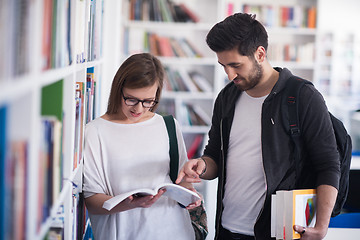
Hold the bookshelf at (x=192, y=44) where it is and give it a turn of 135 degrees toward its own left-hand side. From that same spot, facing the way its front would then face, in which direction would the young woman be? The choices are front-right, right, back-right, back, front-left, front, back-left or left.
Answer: back-right

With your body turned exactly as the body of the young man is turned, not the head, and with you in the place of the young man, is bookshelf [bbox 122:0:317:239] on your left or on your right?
on your right

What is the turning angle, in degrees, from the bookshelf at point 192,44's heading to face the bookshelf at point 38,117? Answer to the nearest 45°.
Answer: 0° — it already faces it

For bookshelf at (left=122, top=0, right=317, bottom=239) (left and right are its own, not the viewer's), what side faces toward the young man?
front

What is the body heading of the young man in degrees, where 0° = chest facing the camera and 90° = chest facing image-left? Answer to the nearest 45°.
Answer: approximately 45°

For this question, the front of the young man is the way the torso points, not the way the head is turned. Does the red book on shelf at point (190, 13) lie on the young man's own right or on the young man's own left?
on the young man's own right

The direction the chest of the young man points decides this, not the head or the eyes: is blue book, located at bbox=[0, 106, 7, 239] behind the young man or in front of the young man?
in front

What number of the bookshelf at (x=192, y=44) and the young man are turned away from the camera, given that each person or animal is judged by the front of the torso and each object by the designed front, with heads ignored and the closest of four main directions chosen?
0

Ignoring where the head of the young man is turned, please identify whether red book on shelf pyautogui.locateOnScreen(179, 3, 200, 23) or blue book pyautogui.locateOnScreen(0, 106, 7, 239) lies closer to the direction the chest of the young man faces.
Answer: the blue book

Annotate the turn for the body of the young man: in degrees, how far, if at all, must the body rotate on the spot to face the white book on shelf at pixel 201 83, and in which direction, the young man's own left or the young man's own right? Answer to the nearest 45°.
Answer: approximately 135° to the young man's own right

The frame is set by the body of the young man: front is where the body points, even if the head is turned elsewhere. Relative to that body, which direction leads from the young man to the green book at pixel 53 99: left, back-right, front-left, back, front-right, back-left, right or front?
front

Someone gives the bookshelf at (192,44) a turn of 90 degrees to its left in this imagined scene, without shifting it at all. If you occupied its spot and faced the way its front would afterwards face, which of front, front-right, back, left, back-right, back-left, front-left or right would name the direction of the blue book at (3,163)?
right

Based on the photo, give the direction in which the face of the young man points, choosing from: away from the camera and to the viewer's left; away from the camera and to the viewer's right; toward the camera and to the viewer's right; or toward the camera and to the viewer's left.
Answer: toward the camera and to the viewer's left

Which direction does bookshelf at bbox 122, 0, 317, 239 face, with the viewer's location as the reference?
facing the viewer
